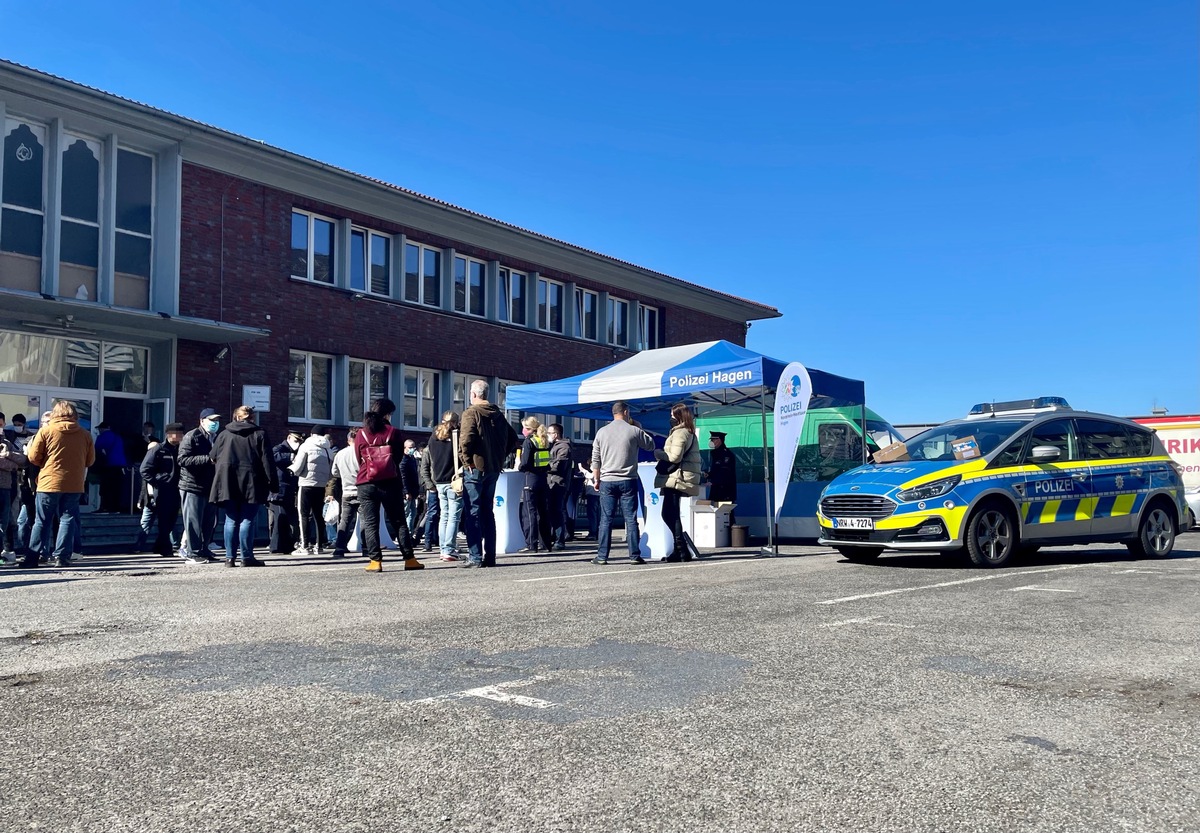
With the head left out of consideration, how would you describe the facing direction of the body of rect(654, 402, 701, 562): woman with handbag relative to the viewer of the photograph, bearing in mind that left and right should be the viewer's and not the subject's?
facing to the left of the viewer

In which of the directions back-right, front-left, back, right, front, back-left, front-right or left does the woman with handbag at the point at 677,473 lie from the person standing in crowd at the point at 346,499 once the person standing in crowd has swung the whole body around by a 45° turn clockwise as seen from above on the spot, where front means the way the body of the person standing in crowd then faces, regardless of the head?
front-right

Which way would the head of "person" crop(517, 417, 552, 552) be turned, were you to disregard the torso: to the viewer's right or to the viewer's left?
to the viewer's left

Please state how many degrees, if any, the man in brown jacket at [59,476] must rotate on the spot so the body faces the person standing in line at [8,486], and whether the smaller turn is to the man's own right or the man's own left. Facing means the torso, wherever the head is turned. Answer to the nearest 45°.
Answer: approximately 45° to the man's own left

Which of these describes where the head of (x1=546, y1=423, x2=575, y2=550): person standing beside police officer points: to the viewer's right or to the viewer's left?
to the viewer's left

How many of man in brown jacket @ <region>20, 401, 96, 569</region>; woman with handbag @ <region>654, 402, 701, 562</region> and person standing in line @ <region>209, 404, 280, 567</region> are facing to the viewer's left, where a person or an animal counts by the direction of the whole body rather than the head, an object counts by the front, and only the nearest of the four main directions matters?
1

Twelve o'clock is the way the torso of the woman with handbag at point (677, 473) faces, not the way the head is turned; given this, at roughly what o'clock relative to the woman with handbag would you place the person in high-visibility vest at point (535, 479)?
The person in high-visibility vest is roughly at 1 o'clock from the woman with handbag.

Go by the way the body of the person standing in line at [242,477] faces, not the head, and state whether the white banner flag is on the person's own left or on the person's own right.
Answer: on the person's own right

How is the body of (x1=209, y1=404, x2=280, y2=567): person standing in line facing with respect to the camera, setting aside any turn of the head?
away from the camera

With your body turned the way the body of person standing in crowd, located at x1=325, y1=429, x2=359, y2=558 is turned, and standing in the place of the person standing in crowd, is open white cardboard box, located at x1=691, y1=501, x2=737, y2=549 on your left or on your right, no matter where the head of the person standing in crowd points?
on your right

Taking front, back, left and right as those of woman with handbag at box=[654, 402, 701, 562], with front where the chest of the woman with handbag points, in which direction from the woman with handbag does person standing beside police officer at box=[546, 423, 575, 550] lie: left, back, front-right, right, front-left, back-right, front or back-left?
front-right

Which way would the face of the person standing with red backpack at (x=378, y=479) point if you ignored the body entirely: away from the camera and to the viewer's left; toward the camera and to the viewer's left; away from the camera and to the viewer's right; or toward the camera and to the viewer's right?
away from the camera and to the viewer's right

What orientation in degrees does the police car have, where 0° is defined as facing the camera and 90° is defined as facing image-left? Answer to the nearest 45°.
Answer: approximately 45°

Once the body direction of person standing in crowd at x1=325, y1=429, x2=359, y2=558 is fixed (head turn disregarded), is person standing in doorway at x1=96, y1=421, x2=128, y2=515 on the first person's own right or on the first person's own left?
on the first person's own left

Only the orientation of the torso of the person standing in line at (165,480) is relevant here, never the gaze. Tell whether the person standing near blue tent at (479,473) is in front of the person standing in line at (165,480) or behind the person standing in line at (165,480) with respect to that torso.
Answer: in front

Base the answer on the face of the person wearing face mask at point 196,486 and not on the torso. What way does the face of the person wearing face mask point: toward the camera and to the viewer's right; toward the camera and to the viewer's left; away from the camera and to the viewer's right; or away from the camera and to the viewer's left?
toward the camera and to the viewer's right

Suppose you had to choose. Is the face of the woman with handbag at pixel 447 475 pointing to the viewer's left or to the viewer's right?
to the viewer's right

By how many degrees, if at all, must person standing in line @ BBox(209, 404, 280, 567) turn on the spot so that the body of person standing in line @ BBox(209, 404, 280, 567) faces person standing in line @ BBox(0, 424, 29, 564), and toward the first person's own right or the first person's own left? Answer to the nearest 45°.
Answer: approximately 90° to the first person's own left

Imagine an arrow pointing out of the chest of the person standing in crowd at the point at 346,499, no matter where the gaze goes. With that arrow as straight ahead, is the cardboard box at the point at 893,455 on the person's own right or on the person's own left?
on the person's own right
